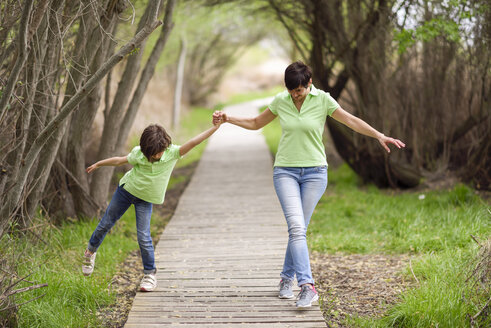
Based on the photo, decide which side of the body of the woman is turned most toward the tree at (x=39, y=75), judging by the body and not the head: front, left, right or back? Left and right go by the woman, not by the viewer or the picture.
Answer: right

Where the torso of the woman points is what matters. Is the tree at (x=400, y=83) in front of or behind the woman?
behind

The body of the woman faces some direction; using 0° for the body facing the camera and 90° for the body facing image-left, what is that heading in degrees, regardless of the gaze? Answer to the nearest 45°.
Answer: approximately 0°

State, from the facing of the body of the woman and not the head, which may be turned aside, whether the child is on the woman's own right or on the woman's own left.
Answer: on the woman's own right
